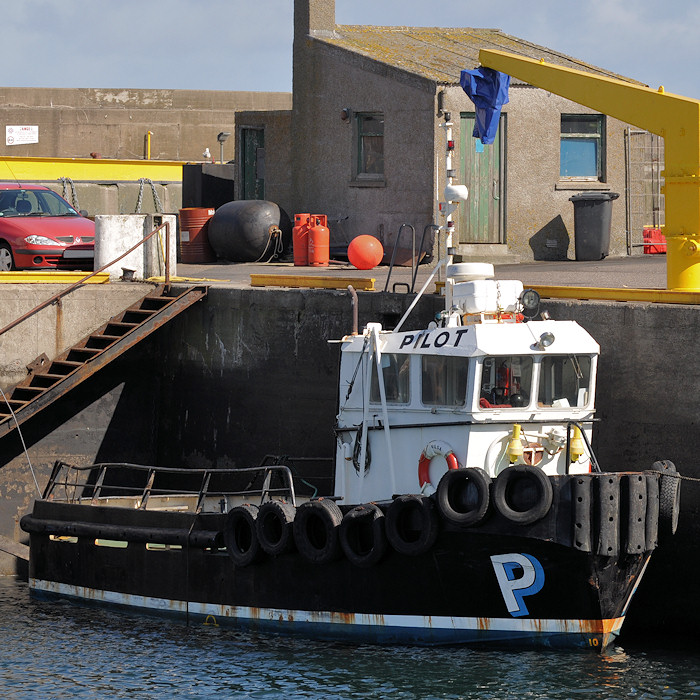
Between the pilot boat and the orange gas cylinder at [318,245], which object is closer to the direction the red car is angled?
the pilot boat

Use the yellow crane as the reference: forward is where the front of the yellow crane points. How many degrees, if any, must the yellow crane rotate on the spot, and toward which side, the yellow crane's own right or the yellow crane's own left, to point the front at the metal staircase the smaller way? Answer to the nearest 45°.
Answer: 0° — it already faces it

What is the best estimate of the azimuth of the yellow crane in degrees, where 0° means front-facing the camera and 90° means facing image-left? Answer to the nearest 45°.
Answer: approximately 90°

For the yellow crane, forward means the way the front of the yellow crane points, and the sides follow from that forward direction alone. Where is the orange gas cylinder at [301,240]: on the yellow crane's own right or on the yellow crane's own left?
on the yellow crane's own right

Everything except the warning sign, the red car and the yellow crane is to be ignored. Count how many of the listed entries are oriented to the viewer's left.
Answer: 1

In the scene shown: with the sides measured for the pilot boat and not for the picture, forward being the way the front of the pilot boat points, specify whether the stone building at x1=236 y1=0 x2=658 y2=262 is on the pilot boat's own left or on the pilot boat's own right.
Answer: on the pilot boat's own left

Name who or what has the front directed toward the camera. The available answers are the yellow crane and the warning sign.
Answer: the warning sign

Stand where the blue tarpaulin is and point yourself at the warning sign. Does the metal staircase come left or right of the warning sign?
left

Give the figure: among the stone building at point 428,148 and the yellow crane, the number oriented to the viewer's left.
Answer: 1

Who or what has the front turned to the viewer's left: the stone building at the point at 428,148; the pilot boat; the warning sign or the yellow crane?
the yellow crane

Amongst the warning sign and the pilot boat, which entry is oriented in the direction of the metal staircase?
the warning sign

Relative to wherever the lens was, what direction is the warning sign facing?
facing the viewer

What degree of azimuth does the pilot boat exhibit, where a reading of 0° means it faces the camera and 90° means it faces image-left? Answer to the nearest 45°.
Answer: approximately 315°

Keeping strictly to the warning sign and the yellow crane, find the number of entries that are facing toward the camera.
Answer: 1

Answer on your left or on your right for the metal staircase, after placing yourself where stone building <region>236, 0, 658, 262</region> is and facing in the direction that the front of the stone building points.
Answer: on your right

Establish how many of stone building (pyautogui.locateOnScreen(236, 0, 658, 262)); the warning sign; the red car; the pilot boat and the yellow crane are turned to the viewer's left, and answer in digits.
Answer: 1

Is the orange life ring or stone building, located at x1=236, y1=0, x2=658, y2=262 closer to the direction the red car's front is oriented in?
the orange life ring
